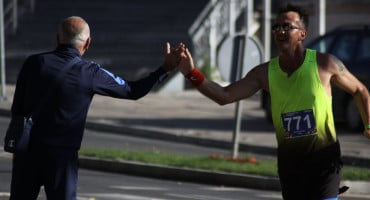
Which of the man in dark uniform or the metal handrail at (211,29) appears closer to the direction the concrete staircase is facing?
the man in dark uniform

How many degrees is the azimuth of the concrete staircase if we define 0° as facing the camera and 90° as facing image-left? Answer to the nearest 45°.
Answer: approximately 0°

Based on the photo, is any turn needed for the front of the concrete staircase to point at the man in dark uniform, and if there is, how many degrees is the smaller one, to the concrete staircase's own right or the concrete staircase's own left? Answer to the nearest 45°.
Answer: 0° — it already faces them

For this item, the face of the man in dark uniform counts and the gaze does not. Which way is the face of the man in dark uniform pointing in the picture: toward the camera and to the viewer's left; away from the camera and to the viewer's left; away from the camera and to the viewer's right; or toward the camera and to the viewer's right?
away from the camera and to the viewer's right
